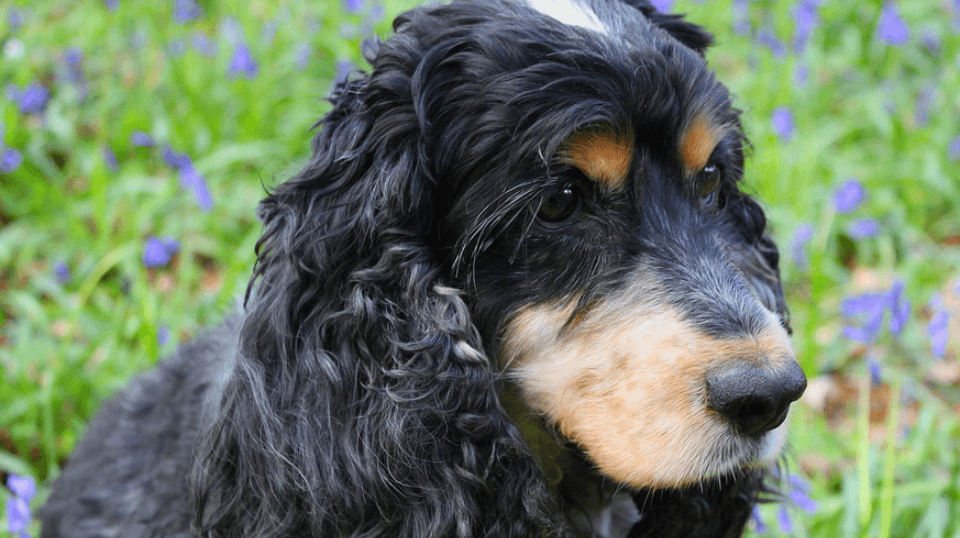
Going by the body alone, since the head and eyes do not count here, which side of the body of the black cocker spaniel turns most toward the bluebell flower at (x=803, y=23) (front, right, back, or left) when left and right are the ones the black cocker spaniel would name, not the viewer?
left

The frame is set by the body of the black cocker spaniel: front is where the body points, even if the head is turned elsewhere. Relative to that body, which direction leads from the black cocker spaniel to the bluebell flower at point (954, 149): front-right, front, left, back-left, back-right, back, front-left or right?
left

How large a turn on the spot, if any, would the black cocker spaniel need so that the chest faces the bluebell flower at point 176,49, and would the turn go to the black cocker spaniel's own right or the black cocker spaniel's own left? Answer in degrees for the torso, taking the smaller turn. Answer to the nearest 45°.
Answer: approximately 135° to the black cocker spaniel's own left

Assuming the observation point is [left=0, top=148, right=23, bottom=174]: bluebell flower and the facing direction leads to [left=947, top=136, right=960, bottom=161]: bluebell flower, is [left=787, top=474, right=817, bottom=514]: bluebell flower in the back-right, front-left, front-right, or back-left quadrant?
front-right

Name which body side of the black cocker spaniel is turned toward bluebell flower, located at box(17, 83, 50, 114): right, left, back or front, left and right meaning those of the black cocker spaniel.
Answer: back

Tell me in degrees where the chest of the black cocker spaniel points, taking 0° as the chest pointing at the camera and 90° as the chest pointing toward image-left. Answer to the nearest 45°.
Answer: approximately 315°

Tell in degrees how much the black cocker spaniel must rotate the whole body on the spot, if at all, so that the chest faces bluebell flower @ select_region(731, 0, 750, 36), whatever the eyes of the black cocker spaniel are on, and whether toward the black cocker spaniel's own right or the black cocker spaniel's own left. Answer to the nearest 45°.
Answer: approximately 90° to the black cocker spaniel's own left

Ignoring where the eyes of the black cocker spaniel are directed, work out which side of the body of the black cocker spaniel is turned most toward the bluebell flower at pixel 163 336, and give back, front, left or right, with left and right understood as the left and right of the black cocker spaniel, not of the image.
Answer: back

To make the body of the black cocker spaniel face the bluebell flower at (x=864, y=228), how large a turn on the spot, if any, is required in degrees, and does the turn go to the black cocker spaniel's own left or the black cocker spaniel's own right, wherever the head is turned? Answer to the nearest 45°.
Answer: approximately 90° to the black cocker spaniel's own left

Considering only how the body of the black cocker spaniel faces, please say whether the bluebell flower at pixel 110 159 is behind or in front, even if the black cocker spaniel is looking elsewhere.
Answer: behind

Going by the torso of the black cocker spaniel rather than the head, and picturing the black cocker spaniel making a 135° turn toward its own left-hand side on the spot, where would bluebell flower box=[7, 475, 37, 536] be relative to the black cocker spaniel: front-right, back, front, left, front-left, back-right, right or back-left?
left

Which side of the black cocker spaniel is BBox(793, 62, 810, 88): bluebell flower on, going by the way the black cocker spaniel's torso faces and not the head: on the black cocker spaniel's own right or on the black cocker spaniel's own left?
on the black cocker spaniel's own left

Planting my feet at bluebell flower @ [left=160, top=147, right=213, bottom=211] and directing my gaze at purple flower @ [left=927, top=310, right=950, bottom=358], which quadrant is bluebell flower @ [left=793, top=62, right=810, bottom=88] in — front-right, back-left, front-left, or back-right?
front-left

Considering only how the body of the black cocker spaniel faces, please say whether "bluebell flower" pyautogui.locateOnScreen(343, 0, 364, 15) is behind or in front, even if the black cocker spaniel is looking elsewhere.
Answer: behind

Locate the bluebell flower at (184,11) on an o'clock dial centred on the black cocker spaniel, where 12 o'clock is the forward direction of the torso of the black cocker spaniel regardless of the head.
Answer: The bluebell flower is roughly at 7 o'clock from the black cocker spaniel.
